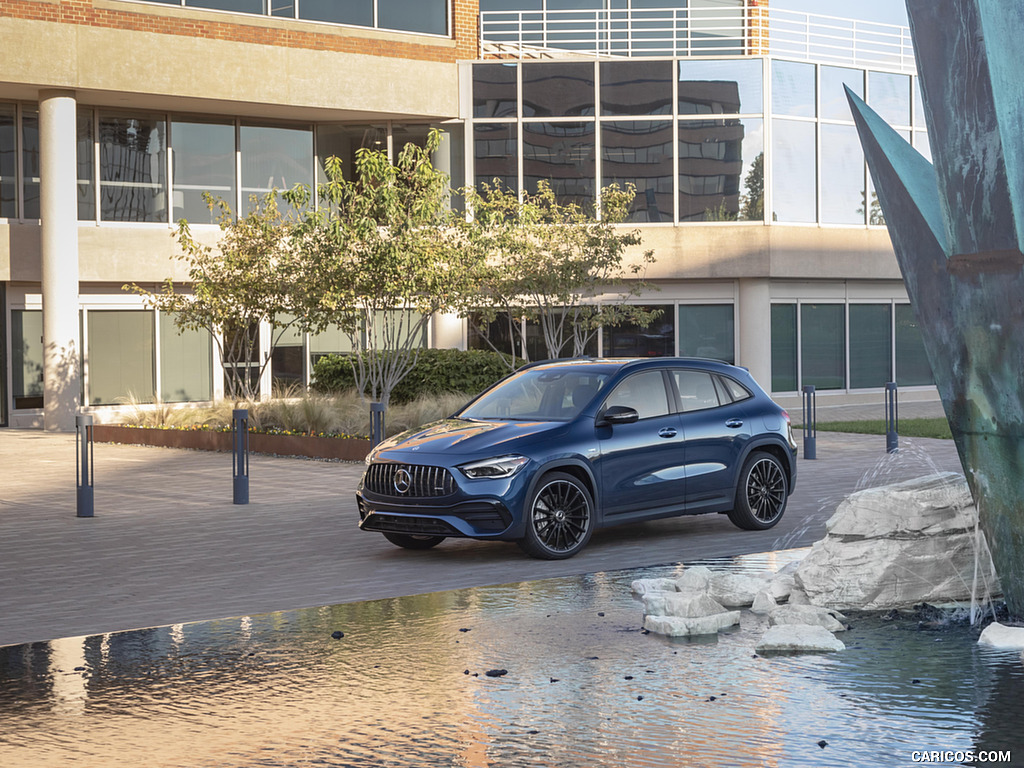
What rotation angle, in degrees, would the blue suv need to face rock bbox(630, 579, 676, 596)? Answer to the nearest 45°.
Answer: approximately 45° to its left

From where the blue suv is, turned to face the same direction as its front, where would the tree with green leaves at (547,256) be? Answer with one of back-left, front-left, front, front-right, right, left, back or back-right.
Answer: back-right

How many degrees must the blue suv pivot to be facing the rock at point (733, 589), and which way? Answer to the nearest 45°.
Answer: approximately 45° to its left

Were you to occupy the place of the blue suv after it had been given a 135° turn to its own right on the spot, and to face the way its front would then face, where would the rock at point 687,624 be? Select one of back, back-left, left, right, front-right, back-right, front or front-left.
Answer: back

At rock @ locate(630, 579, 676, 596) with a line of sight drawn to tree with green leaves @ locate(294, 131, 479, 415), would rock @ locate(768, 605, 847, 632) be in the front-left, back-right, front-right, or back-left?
back-right

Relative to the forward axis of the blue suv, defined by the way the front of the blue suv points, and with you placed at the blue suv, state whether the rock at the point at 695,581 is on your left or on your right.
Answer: on your left

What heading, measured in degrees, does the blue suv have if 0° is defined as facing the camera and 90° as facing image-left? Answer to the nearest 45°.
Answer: approximately 45°

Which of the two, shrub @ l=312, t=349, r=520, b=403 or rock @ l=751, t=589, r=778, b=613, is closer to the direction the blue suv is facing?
the rock

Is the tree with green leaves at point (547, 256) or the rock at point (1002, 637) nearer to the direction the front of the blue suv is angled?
the rock

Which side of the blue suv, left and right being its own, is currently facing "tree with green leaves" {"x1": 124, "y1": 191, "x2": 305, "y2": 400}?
right

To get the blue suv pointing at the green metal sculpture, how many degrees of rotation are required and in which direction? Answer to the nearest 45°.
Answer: approximately 90° to its left

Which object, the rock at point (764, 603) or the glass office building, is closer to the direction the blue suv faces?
the rock

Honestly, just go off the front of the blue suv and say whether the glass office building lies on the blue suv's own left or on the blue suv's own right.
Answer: on the blue suv's own right
